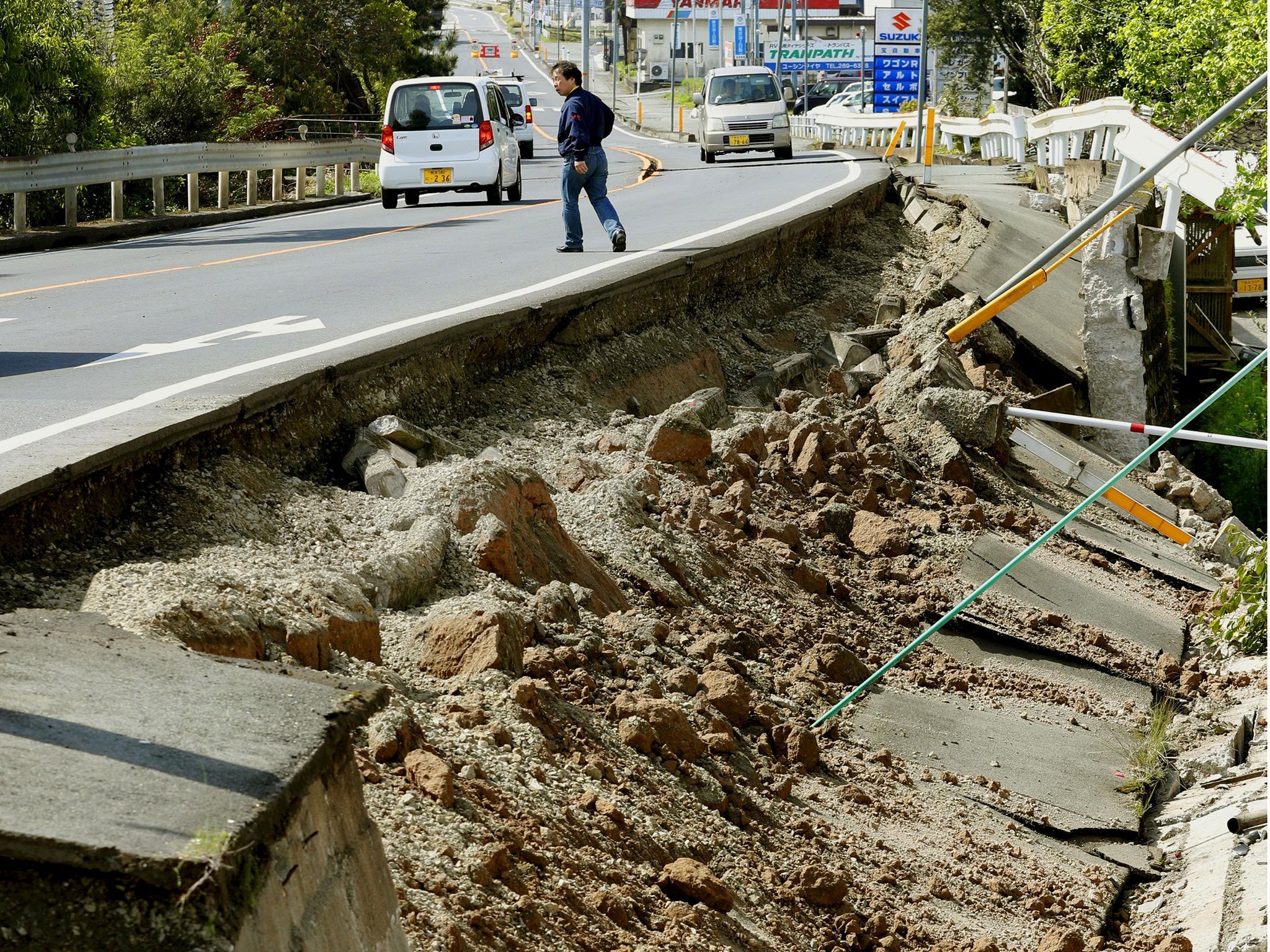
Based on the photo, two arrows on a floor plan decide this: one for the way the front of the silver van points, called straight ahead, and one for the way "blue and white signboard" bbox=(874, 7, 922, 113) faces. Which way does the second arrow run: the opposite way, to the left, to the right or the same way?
the same way

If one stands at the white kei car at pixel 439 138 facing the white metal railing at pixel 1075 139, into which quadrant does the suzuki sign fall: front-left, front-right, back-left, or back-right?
front-left

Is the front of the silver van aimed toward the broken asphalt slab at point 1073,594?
yes

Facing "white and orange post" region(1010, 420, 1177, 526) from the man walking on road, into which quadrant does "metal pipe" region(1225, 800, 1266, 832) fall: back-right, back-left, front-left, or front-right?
front-right

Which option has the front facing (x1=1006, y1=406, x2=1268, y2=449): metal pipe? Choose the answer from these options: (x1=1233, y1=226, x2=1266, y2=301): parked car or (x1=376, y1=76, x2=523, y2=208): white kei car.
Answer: the parked car

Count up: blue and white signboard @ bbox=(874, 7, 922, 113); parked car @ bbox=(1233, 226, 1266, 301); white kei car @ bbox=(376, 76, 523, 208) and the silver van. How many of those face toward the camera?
3

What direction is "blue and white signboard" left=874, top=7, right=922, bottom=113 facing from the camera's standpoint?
toward the camera

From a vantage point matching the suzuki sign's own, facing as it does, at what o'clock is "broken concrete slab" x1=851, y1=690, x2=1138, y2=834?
The broken concrete slab is roughly at 12 o'clock from the suzuki sign.

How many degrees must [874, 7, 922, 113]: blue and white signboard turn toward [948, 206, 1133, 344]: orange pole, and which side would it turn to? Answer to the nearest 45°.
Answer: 0° — it already faces it

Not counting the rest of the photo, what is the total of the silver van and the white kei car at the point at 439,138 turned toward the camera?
1

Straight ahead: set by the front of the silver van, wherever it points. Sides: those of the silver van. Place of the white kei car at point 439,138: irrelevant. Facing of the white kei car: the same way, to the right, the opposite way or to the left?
the opposite way

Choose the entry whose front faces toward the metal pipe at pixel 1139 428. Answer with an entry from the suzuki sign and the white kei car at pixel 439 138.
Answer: the suzuki sign

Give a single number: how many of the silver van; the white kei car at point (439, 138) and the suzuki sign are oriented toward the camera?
2

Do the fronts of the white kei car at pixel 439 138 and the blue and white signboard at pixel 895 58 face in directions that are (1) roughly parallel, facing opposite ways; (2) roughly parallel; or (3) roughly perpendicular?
roughly parallel, facing opposite ways

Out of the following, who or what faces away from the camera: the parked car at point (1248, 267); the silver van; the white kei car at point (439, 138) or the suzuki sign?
the white kei car

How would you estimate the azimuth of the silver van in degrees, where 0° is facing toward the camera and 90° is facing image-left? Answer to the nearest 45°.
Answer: approximately 0°

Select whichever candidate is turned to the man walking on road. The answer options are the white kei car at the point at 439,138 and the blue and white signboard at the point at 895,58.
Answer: the blue and white signboard
